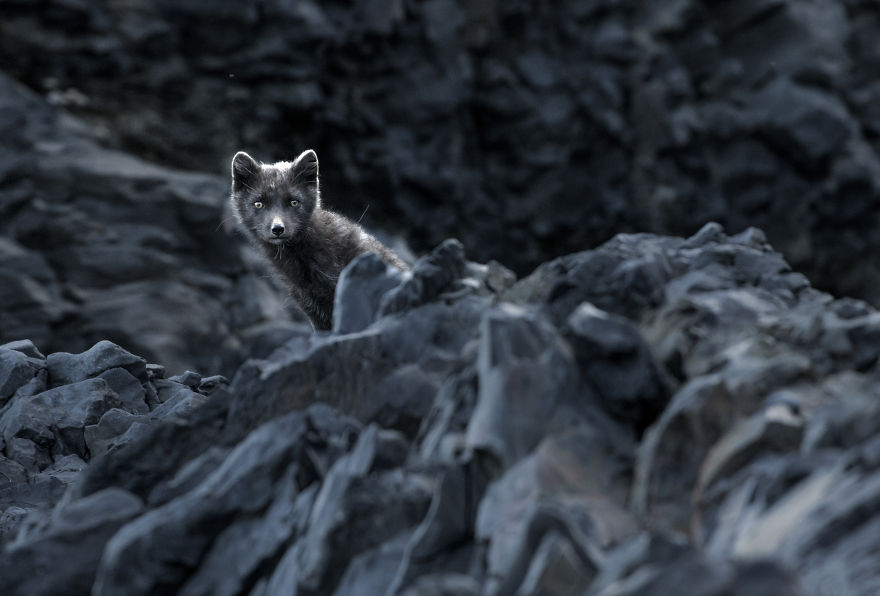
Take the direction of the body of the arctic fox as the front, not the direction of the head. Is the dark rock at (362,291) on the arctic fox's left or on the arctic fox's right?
on the arctic fox's left

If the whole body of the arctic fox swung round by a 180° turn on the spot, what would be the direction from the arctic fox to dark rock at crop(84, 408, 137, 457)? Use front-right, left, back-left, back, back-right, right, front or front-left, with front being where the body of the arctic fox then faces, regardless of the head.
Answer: back

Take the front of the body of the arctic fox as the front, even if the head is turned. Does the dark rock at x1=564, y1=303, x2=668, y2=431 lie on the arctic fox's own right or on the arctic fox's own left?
on the arctic fox's own left

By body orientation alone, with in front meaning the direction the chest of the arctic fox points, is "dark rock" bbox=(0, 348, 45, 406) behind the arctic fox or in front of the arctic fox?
in front

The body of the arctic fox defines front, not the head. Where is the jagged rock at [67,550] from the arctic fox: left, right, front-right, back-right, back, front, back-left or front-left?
front-left

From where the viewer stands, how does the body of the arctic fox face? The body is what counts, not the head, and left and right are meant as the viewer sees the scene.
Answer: facing the viewer and to the left of the viewer

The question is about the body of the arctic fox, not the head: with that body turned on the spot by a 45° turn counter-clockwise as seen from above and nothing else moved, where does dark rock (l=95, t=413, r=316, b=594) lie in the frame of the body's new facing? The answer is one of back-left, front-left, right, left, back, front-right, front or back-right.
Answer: front

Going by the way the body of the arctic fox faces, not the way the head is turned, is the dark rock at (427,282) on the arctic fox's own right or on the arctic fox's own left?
on the arctic fox's own left
